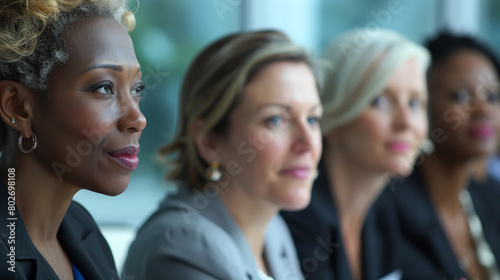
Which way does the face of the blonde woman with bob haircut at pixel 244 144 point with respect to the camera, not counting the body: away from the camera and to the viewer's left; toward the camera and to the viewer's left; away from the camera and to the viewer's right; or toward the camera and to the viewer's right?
toward the camera and to the viewer's right

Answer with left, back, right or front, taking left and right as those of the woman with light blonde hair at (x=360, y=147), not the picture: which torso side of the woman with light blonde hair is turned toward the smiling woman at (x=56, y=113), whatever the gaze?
right

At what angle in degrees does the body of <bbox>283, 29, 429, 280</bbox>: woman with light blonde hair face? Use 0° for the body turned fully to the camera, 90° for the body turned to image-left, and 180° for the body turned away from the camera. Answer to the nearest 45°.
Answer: approximately 315°

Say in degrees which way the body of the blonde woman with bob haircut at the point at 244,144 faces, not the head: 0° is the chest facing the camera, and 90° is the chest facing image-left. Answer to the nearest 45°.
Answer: approximately 315°

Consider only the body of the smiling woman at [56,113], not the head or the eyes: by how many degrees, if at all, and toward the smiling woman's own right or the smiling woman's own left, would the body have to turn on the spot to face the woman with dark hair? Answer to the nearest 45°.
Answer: approximately 90° to the smiling woman's own left

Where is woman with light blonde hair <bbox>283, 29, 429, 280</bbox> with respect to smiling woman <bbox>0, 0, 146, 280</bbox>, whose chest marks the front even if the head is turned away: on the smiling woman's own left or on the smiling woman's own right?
on the smiling woman's own left

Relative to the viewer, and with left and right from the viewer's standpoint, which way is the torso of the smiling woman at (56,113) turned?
facing the viewer and to the right of the viewer

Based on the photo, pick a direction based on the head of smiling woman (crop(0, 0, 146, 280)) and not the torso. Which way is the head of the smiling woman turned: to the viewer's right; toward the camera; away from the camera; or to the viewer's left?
to the viewer's right

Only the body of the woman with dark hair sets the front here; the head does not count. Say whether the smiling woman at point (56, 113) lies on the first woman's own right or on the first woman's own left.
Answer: on the first woman's own right
